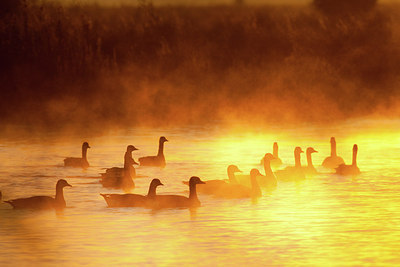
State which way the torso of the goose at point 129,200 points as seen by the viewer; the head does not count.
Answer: to the viewer's right

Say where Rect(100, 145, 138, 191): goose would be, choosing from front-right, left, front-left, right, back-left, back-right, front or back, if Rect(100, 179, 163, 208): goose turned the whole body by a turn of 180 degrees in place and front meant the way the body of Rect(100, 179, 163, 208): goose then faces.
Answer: right

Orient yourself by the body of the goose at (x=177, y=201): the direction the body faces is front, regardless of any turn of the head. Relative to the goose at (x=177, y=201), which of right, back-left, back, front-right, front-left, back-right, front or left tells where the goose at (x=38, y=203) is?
back

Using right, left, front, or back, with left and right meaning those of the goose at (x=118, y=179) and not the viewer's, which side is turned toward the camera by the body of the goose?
right

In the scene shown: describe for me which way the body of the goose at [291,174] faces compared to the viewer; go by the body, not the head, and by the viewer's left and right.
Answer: facing to the right of the viewer

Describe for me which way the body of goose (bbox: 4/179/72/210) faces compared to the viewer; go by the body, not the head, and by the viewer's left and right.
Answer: facing to the right of the viewer

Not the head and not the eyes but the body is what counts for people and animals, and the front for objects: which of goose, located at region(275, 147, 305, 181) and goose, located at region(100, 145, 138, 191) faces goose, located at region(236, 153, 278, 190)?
goose, located at region(100, 145, 138, 191)

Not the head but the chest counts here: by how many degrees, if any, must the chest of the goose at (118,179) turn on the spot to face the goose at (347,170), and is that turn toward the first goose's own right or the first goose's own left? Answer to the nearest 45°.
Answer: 0° — it already faces it

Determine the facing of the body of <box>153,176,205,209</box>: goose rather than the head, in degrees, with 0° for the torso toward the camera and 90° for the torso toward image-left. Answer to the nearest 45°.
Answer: approximately 270°

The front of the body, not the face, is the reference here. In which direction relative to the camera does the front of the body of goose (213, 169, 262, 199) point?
to the viewer's right

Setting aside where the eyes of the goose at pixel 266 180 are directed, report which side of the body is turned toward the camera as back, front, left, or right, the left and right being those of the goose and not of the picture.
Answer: right
